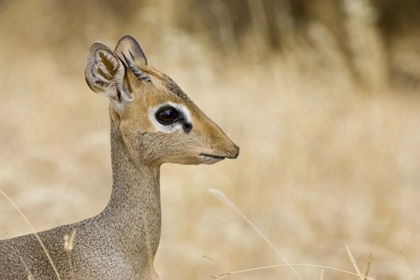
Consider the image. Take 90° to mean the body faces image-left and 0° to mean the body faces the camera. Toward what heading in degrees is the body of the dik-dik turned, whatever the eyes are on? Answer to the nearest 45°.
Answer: approximately 270°
